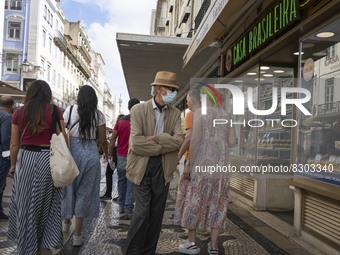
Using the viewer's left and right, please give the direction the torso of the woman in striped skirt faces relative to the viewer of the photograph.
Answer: facing away from the viewer

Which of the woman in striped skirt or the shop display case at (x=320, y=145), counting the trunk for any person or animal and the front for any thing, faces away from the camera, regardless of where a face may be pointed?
the woman in striped skirt

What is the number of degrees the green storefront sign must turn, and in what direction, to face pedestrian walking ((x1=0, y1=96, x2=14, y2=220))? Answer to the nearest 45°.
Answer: approximately 45° to its right

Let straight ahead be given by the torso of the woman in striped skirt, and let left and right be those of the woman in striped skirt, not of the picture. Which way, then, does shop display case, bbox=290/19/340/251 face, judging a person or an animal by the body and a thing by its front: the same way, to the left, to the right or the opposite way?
to the left

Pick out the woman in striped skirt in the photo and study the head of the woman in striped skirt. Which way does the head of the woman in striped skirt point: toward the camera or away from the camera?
away from the camera

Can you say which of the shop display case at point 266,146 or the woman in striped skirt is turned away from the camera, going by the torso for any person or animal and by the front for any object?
the woman in striped skirt

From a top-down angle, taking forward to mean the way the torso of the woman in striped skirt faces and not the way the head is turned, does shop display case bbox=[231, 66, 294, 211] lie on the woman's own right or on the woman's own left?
on the woman's own right

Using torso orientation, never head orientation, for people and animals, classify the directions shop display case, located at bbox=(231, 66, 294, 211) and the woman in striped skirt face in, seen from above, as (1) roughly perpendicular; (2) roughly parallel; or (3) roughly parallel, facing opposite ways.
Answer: roughly perpendicular

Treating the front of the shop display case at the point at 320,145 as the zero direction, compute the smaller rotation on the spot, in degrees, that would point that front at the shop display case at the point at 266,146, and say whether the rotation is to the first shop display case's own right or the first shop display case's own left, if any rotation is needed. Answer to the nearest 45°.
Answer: approximately 90° to the first shop display case's own right

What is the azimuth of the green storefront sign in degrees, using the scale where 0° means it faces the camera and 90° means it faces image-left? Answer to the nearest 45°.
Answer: approximately 45°
